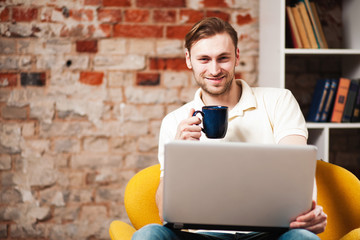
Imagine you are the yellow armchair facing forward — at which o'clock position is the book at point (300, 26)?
The book is roughly at 6 o'clock from the yellow armchair.

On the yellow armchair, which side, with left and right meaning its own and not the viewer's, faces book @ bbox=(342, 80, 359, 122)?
back

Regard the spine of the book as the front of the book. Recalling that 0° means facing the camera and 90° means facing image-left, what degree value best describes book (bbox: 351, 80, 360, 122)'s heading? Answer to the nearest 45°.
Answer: approximately 0°

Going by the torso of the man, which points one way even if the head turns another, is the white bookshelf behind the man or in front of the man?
behind

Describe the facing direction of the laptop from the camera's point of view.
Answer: facing away from the viewer

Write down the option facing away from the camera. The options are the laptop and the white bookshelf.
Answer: the laptop

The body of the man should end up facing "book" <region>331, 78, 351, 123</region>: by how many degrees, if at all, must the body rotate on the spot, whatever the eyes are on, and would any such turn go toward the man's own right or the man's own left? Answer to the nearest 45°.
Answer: approximately 135° to the man's own left

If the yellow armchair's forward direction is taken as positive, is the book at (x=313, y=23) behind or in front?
behind
